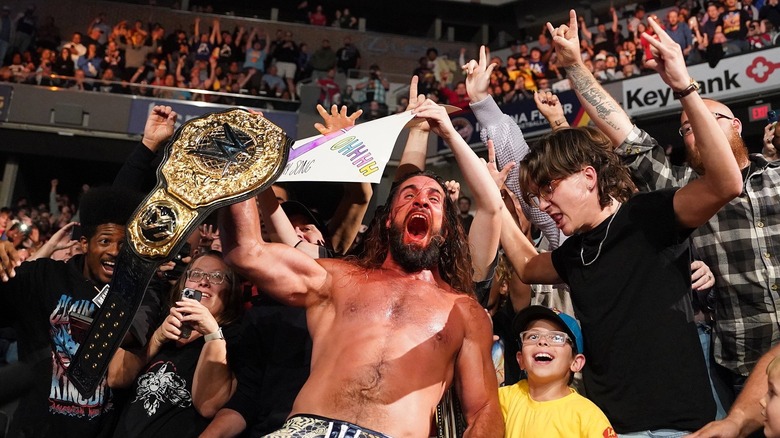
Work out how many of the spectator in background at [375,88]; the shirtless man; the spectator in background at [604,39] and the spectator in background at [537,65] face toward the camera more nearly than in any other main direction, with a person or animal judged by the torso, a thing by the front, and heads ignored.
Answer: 4

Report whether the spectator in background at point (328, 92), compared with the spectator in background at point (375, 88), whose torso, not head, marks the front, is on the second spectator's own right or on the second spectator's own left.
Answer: on the second spectator's own right

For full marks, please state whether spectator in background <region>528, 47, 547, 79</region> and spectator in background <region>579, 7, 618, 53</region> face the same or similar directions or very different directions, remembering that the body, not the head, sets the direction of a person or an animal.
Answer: same or similar directions

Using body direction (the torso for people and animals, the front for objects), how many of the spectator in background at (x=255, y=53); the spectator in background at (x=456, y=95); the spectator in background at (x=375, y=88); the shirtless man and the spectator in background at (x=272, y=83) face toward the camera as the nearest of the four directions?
5

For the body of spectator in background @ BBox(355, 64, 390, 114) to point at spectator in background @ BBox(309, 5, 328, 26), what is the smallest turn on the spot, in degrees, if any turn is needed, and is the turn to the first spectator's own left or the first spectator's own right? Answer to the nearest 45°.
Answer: approximately 180°

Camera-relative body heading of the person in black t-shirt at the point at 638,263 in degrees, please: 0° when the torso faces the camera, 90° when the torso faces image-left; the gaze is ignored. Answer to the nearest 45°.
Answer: approximately 45°

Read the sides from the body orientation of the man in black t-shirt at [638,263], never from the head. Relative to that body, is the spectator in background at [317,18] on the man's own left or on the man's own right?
on the man's own right

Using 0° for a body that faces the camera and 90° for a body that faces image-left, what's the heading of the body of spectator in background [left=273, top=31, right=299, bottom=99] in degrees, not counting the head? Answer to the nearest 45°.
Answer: approximately 0°

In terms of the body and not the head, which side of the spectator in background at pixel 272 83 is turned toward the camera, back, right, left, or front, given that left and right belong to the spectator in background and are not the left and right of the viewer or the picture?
front

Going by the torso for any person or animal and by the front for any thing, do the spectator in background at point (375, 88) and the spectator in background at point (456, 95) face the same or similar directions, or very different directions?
same or similar directions

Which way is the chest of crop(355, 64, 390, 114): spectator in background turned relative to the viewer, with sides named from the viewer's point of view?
facing the viewer

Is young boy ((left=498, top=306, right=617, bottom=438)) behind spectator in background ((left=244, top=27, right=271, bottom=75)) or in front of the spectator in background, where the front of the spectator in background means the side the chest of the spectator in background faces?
in front

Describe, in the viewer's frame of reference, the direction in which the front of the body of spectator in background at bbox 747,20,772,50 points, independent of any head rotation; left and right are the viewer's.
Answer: facing the viewer and to the left of the viewer

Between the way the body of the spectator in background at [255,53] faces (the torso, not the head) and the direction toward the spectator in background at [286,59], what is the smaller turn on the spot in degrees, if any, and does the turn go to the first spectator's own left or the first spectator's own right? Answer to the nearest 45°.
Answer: approximately 90° to the first spectator's own left

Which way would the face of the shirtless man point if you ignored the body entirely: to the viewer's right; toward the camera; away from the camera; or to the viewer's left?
toward the camera

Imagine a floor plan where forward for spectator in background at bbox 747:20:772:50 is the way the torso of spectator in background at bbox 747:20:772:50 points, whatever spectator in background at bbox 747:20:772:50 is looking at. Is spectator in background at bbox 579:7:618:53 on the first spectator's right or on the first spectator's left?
on the first spectator's right
